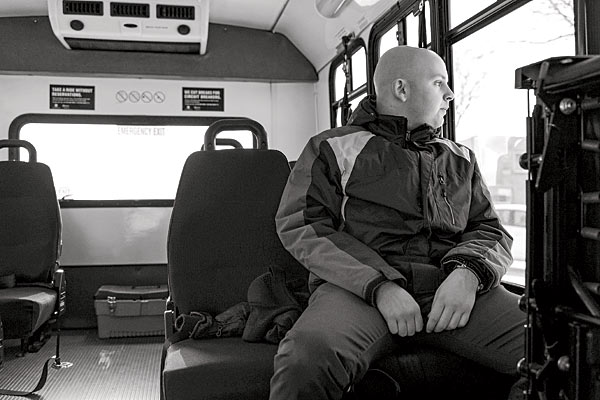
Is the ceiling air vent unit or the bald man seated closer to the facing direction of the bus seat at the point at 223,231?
the bald man seated

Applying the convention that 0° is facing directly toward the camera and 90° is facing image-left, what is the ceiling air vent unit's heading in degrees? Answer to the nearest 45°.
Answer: approximately 0°

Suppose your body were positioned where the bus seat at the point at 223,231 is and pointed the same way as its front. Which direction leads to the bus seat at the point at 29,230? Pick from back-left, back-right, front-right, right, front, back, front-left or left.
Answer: back-right

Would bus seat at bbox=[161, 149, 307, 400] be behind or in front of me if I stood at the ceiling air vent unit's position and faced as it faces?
in front

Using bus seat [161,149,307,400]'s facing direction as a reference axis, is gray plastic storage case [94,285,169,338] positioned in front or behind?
behind

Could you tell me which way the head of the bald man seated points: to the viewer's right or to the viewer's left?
to the viewer's right

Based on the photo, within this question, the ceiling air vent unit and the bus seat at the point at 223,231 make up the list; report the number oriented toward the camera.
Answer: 2
